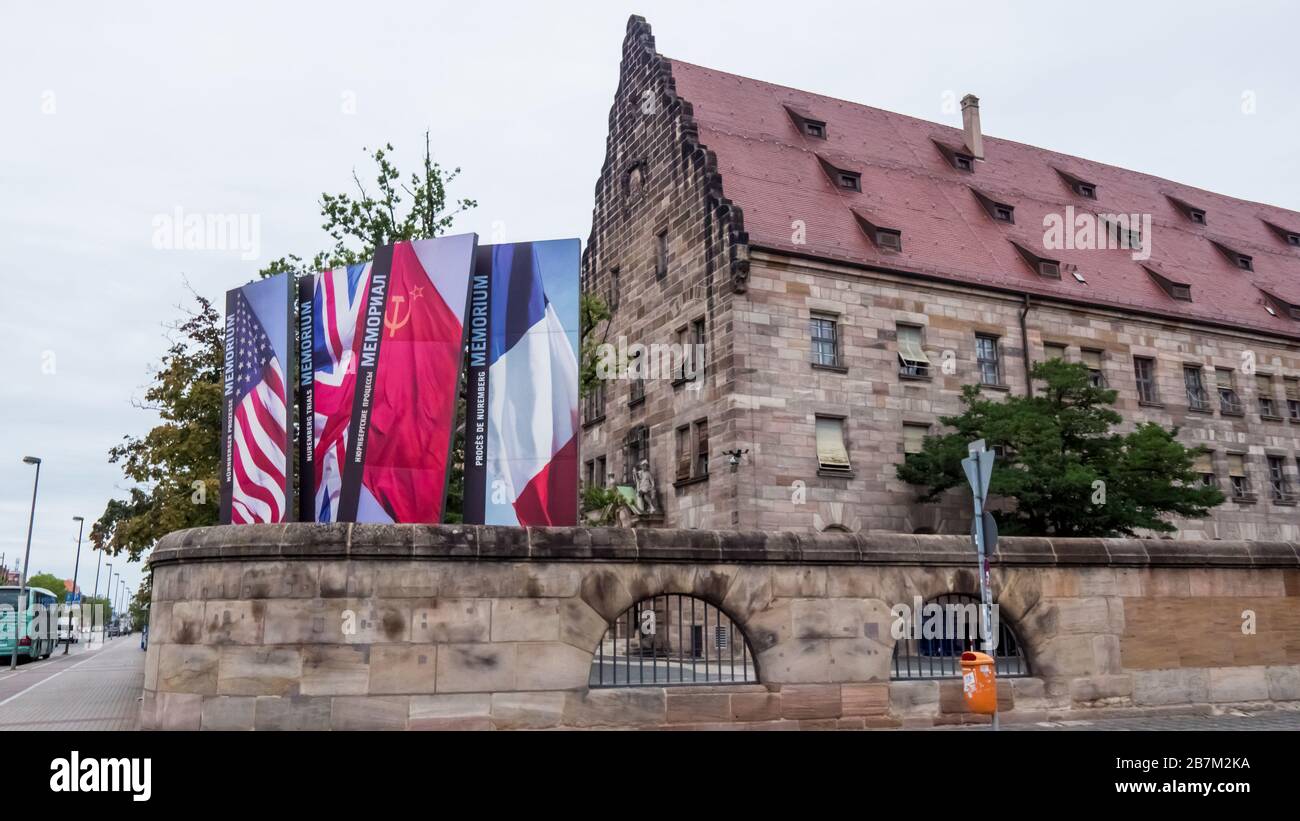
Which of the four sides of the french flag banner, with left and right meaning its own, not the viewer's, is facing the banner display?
right

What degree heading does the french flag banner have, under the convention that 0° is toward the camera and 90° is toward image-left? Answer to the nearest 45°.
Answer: approximately 0°

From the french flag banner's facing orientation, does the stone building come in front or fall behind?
behind

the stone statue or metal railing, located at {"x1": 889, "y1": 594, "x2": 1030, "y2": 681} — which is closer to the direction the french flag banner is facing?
the metal railing

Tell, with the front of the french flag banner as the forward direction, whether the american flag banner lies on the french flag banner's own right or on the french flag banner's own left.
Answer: on the french flag banner's own right

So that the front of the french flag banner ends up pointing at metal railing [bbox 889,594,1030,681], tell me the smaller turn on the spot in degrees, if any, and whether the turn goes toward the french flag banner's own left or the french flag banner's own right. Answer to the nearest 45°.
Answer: approximately 90° to the french flag banner's own left

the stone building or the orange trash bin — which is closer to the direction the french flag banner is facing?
the orange trash bin

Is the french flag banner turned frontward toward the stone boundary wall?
yes

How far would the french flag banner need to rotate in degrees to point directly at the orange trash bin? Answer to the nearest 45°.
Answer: approximately 45° to its left

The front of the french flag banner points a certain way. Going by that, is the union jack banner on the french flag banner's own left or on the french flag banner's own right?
on the french flag banner's own right
